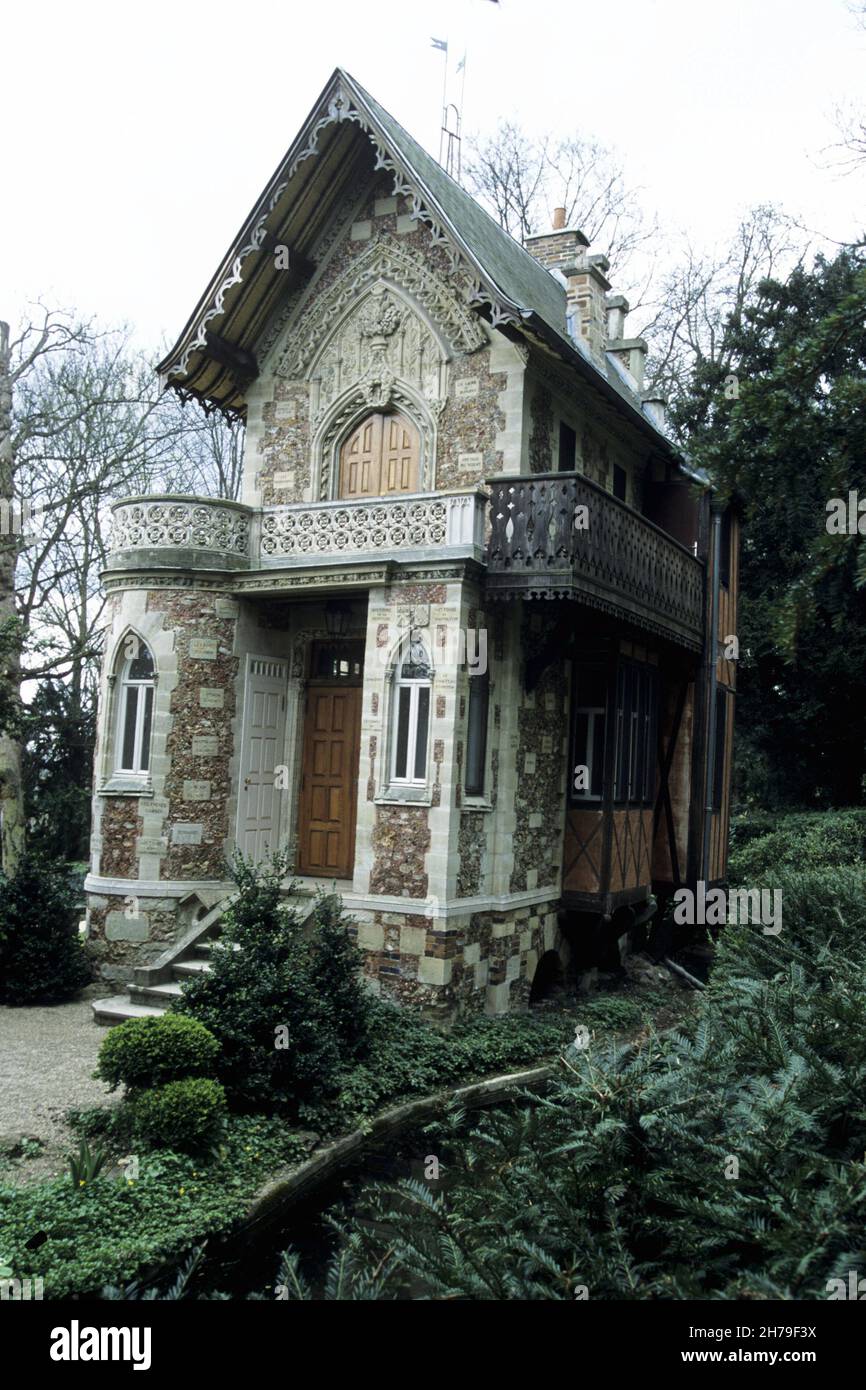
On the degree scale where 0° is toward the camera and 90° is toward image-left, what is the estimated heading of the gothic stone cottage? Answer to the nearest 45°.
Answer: approximately 45°

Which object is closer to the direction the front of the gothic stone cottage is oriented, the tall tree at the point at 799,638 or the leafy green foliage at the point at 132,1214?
the leafy green foliage

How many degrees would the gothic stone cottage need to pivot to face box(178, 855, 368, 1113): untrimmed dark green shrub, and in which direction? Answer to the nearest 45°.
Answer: approximately 45° to its left

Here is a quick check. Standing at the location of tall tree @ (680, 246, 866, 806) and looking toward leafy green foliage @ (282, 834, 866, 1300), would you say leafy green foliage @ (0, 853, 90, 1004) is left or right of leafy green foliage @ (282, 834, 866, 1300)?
right

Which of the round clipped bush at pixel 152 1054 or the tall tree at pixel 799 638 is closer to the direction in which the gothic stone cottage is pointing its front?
the round clipped bush

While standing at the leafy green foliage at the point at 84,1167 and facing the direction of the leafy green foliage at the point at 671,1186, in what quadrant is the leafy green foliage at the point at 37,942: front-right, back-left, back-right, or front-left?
back-left

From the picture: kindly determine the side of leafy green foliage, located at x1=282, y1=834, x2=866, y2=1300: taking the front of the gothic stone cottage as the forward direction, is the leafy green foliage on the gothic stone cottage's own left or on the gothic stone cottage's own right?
on the gothic stone cottage's own left

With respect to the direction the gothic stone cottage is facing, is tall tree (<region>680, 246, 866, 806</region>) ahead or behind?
behind

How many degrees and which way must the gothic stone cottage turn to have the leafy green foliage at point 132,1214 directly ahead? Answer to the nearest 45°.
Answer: approximately 45° to its left

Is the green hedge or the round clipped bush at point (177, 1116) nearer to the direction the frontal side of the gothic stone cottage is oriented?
the round clipped bush
